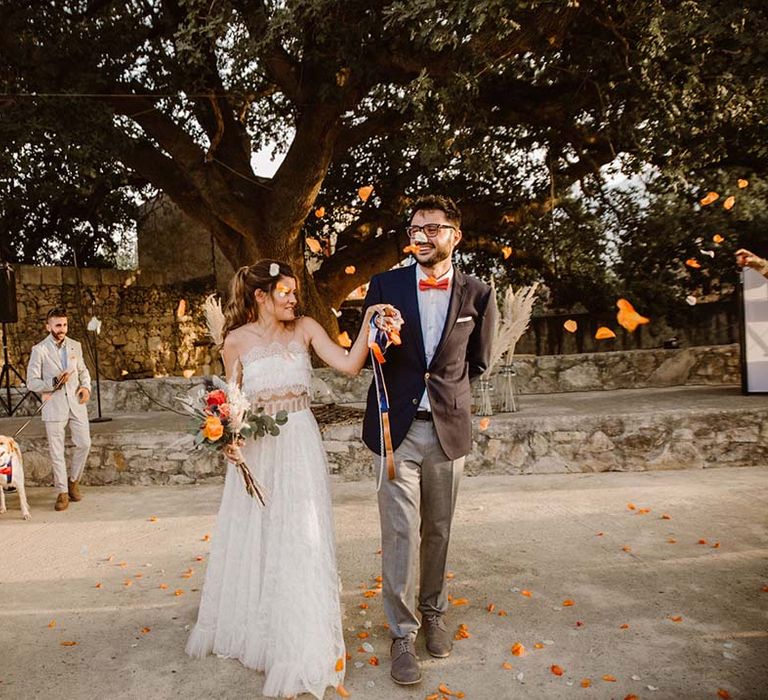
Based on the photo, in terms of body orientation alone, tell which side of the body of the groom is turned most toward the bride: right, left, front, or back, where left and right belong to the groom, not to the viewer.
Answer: right

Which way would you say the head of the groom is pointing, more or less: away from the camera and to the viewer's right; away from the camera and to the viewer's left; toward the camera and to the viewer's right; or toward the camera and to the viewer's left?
toward the camera and to the viewer's left

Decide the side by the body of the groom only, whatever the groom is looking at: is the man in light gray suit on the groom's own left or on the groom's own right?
on the groom's own right

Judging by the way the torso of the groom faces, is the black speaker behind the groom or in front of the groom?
behind

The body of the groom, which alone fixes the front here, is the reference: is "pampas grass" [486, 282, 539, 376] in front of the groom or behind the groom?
behind

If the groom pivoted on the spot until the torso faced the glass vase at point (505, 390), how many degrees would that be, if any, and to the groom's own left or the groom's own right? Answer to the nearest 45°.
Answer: approximately 180°

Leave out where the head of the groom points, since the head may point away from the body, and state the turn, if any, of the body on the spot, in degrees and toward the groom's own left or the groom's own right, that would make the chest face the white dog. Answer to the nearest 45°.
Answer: approximately 135° to the groom's own right

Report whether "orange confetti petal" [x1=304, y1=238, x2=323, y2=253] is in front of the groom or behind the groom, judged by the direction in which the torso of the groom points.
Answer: behind

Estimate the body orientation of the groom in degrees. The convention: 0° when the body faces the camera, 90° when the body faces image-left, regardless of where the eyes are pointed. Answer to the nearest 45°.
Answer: approximately 0°

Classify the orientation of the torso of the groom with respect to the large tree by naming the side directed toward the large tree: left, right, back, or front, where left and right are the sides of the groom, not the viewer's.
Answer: back
